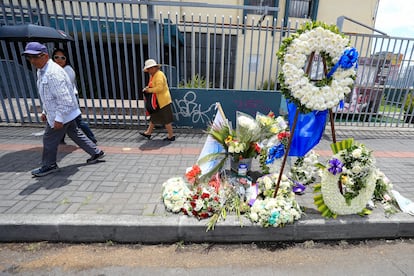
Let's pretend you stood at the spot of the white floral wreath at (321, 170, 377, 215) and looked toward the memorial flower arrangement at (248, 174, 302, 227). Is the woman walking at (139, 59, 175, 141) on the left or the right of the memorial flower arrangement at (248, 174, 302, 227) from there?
right

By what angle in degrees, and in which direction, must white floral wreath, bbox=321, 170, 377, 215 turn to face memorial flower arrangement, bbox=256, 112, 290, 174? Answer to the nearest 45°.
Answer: approximately 90° to its right

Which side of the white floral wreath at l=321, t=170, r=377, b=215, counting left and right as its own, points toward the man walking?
right

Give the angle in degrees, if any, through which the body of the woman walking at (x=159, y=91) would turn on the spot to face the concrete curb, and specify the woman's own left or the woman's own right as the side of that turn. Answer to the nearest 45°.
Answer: approximately 90° to the woman's own left

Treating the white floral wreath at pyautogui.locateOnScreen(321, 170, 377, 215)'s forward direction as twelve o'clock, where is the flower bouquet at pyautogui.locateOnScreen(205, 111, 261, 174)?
The flower bouquet is roughly at 3 o'clock from the white floral wreath.

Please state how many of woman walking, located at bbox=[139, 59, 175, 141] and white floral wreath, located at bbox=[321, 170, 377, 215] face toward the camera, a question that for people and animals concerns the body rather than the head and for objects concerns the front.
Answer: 1

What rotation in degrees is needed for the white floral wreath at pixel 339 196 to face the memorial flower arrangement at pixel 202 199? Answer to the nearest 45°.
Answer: approximately 45° to its right

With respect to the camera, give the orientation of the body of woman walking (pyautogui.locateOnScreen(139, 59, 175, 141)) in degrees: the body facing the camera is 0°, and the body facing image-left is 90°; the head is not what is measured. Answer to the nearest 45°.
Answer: approximately 90°

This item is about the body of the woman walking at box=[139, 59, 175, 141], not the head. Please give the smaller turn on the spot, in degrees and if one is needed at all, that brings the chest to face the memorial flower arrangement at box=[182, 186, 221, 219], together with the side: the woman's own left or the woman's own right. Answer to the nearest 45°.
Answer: approximately 90° to the woman's own left

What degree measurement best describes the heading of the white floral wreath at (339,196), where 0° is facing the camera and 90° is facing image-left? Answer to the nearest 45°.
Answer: approximately 0°
